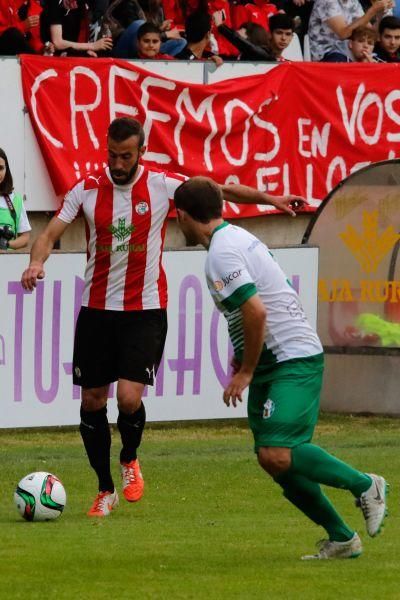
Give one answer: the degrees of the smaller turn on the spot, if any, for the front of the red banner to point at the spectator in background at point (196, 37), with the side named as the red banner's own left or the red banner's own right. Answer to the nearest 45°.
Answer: approximately 135° to the red banner's own right

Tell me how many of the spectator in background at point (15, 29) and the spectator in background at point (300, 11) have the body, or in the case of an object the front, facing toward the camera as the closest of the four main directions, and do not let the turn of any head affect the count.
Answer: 2

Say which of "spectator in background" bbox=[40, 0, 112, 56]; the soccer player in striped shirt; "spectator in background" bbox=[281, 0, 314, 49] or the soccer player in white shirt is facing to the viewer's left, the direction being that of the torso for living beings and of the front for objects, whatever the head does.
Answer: the soccer player in white shirt

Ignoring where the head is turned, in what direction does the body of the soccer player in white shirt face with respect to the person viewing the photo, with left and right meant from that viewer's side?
facing to the left of the viewer

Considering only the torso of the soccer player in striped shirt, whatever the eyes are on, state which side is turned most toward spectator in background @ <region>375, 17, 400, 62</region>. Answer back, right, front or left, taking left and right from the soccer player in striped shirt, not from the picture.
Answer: back

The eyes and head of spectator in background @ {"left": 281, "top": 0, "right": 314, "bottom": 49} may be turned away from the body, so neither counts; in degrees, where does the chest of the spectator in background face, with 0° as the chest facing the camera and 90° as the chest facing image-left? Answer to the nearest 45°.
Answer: approximately 0°

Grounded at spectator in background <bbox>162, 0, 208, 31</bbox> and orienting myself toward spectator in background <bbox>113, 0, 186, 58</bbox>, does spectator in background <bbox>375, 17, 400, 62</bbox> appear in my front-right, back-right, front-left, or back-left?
back-left

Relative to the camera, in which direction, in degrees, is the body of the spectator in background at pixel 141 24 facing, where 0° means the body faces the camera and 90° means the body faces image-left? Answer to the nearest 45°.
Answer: approximately 0°
